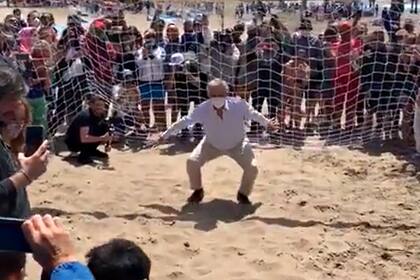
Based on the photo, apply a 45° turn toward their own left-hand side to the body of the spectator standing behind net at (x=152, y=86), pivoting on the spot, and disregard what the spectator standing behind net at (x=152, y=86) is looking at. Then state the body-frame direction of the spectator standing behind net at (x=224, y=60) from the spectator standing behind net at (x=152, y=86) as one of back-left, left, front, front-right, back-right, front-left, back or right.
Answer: front-left

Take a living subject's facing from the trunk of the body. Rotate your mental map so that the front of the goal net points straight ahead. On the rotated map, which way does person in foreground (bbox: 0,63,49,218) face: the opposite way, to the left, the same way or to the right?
to the left

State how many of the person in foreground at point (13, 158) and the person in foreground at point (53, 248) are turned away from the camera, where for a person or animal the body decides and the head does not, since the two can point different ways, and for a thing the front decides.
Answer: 1

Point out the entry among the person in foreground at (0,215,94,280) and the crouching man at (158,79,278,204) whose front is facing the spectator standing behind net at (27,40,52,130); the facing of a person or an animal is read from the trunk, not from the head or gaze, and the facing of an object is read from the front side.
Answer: the person in foreground

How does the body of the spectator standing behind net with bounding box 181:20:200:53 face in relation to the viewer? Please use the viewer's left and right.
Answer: facing the viewer

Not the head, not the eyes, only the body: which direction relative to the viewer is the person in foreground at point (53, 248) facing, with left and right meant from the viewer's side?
facing away from the viewer

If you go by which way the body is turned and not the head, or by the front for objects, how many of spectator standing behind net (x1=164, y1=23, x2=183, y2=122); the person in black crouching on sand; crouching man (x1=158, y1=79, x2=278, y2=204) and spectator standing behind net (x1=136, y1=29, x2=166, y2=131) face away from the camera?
0

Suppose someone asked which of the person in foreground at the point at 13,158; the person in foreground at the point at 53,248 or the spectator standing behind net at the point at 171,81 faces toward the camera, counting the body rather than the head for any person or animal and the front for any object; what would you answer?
the spectator standing behind net

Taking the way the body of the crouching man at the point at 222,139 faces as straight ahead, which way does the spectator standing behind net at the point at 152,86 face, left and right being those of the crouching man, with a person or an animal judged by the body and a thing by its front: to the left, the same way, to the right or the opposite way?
the same way

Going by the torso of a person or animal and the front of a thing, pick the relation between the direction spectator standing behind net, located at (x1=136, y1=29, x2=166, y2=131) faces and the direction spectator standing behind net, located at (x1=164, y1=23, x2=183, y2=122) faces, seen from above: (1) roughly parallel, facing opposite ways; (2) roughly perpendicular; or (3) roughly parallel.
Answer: roughly parallel

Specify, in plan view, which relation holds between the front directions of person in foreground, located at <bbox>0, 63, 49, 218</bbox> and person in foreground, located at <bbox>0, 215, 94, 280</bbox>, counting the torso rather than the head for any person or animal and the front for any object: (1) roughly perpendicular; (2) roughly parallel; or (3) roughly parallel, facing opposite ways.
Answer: roughly perpendicular

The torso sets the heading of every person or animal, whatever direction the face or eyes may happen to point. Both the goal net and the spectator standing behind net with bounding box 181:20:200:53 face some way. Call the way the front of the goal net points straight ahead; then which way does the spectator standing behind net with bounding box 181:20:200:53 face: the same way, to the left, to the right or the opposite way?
the same way

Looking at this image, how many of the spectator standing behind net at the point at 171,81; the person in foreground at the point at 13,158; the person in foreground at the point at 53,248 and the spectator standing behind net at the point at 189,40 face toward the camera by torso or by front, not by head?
2

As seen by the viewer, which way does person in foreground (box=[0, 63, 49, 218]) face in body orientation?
to the viewer's right

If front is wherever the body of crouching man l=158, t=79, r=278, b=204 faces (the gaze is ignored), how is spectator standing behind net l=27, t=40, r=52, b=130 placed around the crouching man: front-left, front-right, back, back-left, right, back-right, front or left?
back-right

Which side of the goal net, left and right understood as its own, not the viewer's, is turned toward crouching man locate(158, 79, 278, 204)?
front

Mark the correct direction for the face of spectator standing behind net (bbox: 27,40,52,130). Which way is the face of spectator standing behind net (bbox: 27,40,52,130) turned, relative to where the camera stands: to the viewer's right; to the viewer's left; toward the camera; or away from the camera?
toward the camera

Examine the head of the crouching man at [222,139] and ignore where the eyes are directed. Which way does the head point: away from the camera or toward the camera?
toward the camera

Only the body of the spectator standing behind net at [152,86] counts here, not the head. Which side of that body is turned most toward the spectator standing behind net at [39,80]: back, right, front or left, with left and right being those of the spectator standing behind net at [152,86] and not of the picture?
right

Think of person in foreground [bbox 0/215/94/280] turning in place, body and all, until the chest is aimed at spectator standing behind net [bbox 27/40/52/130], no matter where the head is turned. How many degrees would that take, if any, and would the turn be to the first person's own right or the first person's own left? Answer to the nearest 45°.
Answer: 0° — they already face them

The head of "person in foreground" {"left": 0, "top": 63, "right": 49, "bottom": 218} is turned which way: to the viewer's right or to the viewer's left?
to the viewer's right

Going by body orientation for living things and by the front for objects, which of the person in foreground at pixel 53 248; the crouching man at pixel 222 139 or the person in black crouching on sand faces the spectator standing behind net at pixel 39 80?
the person in foreground
